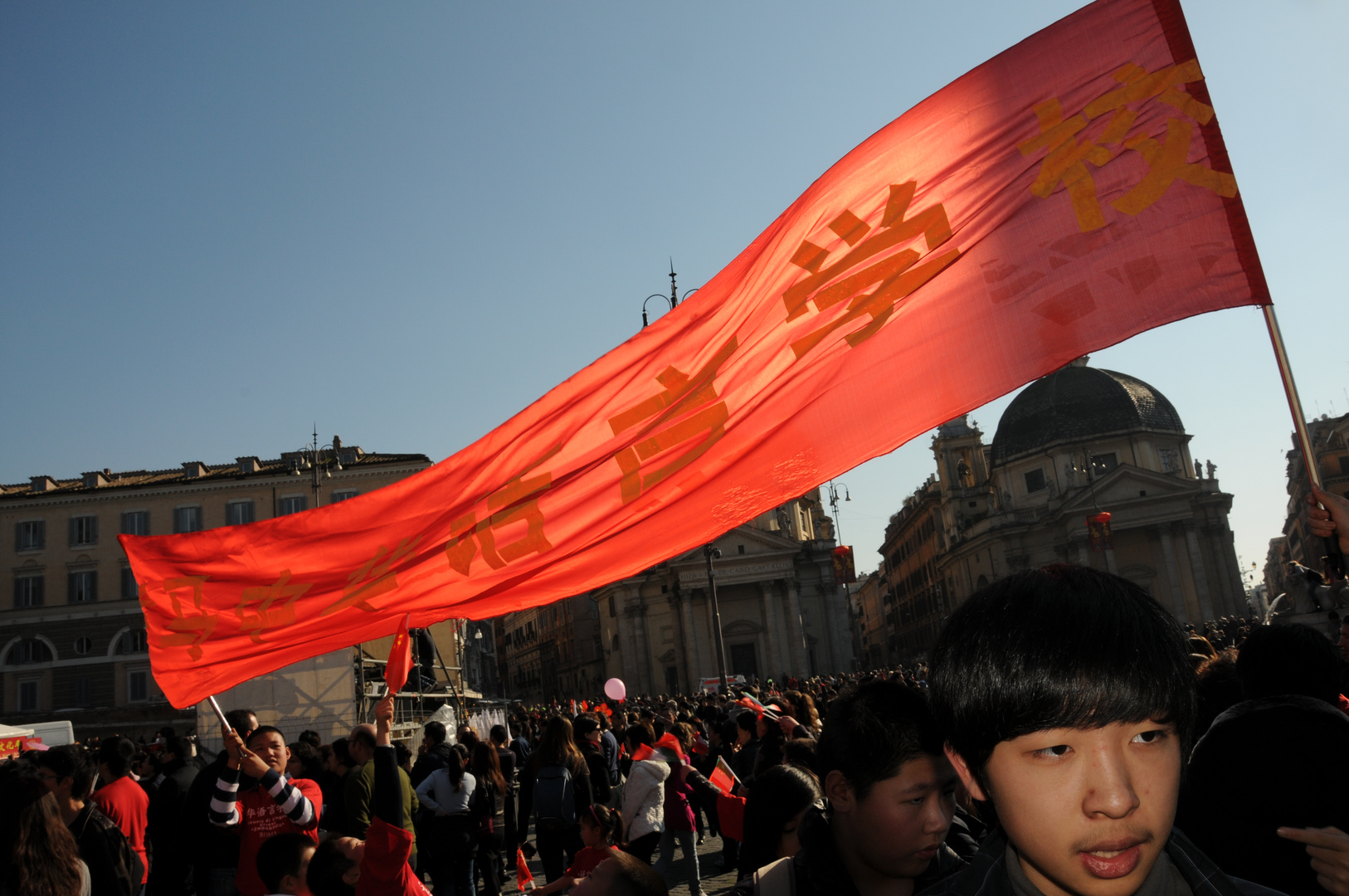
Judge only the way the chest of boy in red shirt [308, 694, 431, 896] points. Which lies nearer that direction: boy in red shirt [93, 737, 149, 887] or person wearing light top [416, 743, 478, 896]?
the person wearing light top

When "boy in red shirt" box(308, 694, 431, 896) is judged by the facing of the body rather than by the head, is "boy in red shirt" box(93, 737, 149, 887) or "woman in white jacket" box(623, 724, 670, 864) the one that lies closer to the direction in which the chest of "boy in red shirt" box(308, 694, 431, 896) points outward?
the woman in white jacket

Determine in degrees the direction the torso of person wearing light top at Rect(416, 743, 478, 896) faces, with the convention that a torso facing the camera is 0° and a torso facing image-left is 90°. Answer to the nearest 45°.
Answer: approximately 180°

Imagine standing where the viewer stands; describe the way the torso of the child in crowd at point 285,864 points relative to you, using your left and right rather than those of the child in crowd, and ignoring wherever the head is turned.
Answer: facing away from the viewer and to the right of the viewer

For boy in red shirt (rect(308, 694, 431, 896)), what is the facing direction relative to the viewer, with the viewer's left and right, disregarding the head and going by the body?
facing to the right of the viewer

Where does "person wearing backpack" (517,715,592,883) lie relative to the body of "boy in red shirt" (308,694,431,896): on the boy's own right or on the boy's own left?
on the boy's own left

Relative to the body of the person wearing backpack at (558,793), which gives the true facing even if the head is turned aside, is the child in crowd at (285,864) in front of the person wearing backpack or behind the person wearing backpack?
behind

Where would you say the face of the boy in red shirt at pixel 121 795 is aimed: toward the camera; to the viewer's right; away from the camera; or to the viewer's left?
away from the camera

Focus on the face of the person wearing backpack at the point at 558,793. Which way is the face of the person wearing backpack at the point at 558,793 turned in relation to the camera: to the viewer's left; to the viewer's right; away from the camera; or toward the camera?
away from the camera

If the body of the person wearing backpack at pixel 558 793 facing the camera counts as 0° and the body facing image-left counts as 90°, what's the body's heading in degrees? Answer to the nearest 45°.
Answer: approximately 180°
